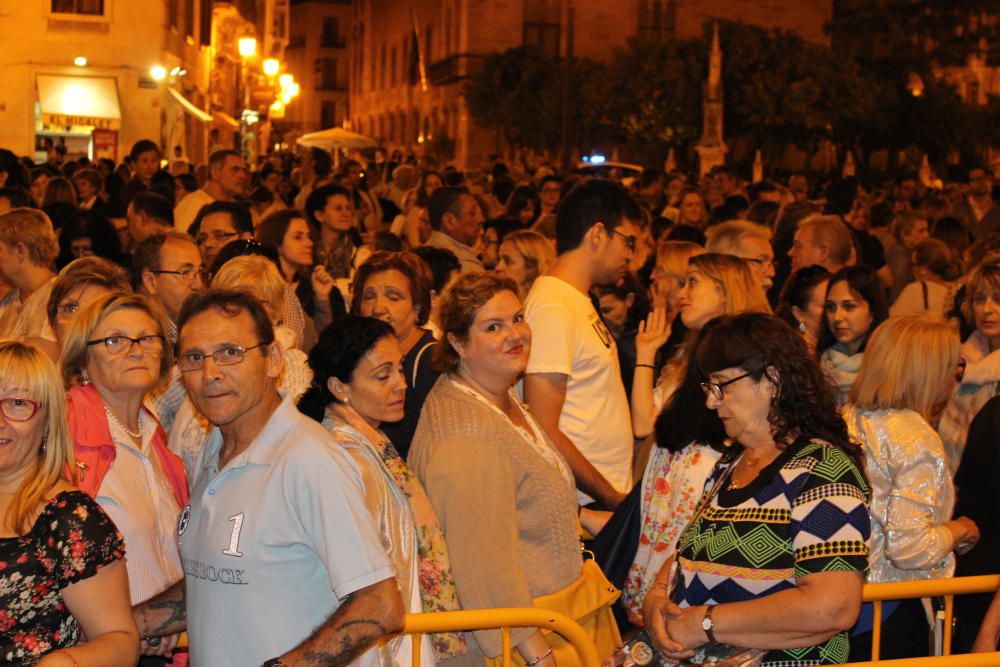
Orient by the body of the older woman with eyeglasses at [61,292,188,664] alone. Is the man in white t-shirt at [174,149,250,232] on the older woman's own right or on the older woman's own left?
on the older woman's own left

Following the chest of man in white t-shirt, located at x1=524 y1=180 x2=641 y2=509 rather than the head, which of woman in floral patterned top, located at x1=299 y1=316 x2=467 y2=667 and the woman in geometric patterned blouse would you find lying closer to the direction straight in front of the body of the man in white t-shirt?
the woman in geometric patterned blouse

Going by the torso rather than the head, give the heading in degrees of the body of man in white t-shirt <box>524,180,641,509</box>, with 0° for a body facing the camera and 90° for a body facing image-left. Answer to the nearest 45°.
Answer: approximately 270°

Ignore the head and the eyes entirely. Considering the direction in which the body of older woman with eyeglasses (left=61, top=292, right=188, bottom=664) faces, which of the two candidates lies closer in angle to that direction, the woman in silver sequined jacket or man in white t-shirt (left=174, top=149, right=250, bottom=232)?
the woman in silver sequined jacket

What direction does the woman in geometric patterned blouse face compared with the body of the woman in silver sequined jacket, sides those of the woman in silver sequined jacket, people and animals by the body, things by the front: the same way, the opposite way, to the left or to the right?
the opposite way

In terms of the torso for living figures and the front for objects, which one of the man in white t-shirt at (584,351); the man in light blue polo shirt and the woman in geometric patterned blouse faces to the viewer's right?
the man in white t-shirt

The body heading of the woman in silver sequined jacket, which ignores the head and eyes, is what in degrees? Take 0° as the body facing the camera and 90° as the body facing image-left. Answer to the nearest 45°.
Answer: approximately 225°

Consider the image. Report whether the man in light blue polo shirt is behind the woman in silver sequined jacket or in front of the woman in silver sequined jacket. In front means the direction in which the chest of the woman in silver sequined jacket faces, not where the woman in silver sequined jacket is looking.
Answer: behind

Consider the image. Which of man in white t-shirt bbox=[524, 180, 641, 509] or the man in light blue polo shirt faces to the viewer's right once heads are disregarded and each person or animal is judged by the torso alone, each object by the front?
the man in white t-shirt

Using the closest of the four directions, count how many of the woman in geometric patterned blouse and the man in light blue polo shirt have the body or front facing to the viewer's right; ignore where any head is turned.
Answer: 0
